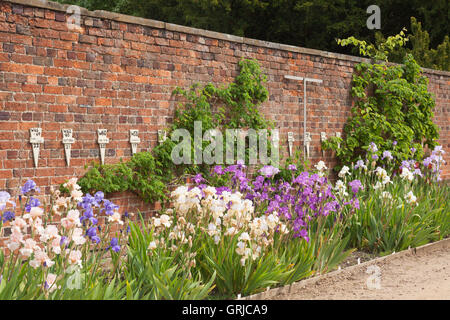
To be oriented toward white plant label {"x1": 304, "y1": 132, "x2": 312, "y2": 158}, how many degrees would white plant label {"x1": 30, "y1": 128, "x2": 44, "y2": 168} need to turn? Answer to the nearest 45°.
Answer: approximately 135° to its left

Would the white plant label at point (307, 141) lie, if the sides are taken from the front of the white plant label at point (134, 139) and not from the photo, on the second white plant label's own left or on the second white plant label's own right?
on the second white plant label's own left

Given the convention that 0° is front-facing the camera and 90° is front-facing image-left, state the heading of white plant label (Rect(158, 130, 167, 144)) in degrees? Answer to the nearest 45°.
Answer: approximately 0°

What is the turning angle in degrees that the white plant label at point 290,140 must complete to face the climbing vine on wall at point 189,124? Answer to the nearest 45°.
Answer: approximately 45° to its right

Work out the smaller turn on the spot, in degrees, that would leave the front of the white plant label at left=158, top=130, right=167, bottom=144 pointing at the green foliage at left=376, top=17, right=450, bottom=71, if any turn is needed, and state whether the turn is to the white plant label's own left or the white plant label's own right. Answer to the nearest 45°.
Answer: approximately 135° to the white plant label's own left

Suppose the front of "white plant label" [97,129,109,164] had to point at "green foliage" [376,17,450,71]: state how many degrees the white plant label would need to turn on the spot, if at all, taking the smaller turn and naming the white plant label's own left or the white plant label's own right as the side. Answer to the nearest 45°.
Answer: approximately 135° to the white plant label's own left

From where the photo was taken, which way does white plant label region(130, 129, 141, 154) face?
toward the camera

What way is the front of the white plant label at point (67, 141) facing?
toward the camera
